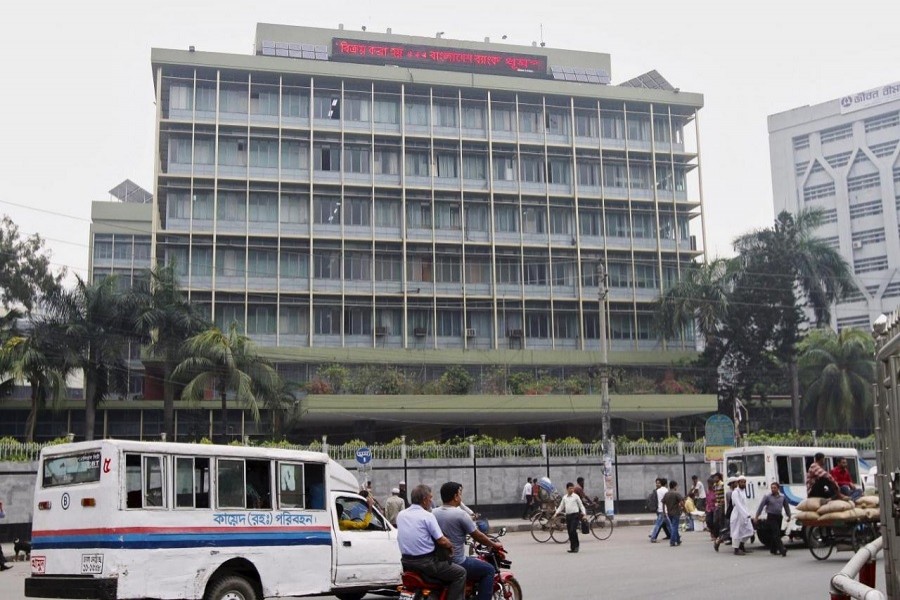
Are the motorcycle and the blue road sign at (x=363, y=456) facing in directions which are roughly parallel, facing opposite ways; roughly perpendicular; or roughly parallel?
roughly perpendicular

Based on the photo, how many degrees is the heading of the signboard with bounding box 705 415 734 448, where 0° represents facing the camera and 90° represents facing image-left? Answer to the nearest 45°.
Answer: approximately 0°

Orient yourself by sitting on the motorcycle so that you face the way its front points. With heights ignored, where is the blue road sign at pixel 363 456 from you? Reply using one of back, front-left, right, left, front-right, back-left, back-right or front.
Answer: left

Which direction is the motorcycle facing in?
to the viewer's right

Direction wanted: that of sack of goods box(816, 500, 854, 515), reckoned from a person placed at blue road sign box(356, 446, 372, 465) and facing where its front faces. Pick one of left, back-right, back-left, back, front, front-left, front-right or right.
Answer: front-left

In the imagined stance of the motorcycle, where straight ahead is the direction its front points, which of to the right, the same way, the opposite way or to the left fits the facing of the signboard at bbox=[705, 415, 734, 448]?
to the right

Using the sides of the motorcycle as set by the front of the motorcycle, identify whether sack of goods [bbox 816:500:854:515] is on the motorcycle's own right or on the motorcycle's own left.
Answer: on the motorcycle's own left

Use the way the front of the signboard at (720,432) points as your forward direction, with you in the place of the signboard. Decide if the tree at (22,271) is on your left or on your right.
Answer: on your right
